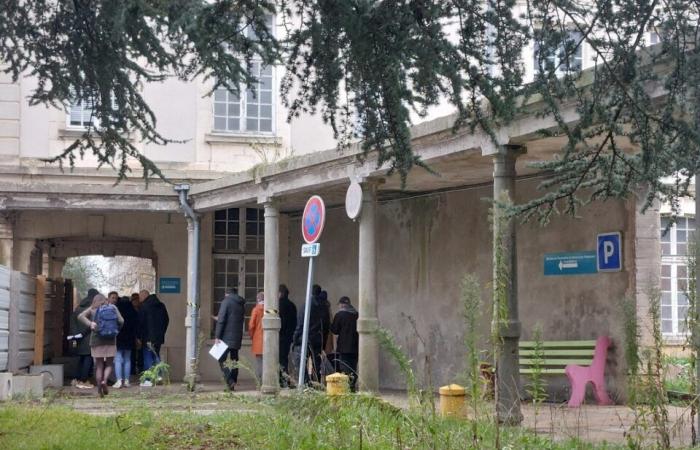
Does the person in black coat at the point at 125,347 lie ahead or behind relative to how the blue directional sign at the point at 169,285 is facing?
ahead

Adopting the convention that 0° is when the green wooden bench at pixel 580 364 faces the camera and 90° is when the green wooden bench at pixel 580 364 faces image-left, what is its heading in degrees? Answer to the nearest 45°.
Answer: approximately 45°

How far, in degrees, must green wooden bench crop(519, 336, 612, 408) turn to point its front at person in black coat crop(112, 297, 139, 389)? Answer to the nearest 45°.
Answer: approximately 90° to its right

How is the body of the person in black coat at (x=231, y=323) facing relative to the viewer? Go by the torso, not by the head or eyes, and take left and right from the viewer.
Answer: facing away from the viewer and to the left of the viewer

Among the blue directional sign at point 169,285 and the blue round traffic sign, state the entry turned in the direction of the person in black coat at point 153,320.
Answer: the blue directional sign

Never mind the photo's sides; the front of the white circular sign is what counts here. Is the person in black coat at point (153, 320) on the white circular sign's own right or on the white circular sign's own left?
on the white circular sign's own right

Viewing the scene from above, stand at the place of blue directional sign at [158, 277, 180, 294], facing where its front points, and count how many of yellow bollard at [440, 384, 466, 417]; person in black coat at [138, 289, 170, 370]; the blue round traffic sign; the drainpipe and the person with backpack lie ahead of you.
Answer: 5

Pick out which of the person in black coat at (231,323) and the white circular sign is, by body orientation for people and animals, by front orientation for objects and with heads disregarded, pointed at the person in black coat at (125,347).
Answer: the person in black coat at (231,323)

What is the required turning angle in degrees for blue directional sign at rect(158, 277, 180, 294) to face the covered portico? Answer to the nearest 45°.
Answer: approximately 45° to its left

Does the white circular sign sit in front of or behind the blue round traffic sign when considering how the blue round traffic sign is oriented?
behind

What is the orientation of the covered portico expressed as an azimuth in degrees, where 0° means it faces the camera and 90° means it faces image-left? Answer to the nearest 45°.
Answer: approximately 45°
